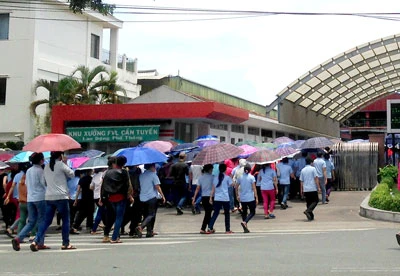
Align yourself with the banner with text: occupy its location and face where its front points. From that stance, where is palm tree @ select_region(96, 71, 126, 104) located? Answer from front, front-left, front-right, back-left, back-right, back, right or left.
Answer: back

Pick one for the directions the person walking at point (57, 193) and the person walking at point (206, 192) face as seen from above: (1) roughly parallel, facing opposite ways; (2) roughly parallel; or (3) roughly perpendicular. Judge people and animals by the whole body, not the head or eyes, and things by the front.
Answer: roughly parallel

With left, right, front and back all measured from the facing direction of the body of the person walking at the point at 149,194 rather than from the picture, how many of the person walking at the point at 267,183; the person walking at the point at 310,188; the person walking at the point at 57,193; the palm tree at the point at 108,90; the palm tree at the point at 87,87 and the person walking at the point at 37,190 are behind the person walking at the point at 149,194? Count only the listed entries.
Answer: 2

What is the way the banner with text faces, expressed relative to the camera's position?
facing the viewer

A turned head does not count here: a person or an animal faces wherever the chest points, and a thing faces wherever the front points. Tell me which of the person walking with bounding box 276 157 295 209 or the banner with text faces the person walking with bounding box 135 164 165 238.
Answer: the banner with text
